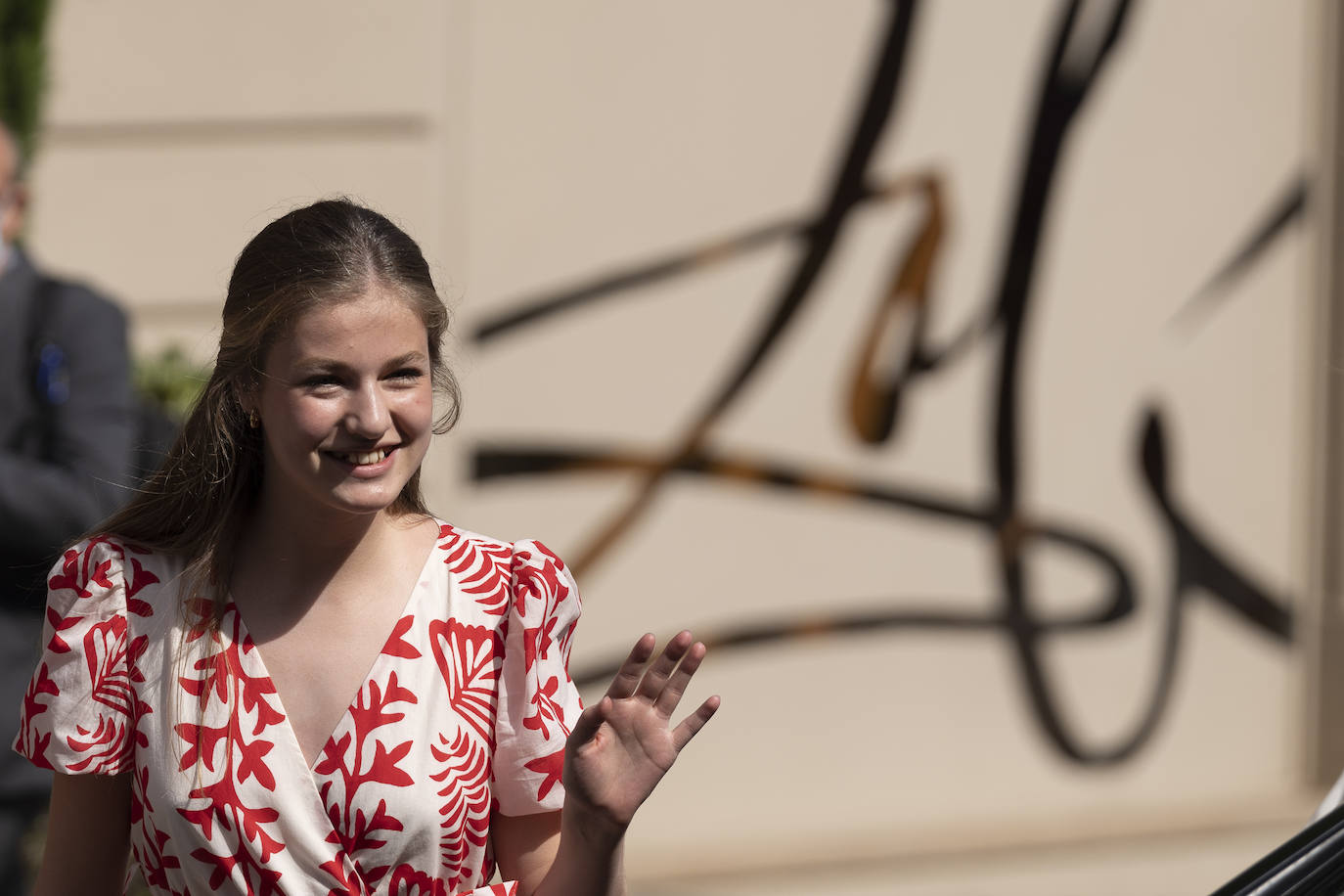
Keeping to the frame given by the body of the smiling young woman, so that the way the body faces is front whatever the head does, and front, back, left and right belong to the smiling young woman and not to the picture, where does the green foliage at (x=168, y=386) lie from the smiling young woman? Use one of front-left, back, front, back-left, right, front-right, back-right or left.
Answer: back

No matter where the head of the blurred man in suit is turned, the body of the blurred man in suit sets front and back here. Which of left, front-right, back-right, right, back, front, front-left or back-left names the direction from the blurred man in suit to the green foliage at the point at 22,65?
back

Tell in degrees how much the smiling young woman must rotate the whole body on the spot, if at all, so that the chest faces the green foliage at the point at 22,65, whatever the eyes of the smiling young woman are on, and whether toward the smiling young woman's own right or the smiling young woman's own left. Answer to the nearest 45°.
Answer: approximately 180°

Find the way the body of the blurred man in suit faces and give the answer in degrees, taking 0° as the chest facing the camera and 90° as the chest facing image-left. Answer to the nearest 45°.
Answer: approximately 0°

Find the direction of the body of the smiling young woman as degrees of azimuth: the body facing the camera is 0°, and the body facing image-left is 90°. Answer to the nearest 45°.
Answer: approximately 0°

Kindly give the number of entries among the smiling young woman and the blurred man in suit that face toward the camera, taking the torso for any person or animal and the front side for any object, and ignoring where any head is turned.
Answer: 2

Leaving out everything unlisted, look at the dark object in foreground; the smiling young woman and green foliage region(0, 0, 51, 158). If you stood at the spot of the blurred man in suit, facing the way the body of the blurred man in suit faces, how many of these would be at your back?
1

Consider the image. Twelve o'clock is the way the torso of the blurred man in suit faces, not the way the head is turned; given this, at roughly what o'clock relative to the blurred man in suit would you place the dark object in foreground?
The dark object in foreground is roughly at 11 o'clock from the blurred man in suit.

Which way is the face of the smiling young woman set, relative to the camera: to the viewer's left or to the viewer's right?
to the viewer's right

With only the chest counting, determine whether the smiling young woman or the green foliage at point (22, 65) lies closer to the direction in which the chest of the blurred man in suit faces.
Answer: the smiling young woman

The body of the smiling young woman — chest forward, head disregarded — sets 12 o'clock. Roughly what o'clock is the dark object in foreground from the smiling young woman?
The dark object in foreground is roughly at 10 o'clock from the smiling young woman.

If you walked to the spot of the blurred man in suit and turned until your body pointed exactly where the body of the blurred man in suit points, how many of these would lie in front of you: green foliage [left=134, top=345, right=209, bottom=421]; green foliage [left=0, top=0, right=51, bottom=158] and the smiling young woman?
1

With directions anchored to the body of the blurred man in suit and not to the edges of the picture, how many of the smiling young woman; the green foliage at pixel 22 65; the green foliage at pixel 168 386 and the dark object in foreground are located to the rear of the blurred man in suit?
2

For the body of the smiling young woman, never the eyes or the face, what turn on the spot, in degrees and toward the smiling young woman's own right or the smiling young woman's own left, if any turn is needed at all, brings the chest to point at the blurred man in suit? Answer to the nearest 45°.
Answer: approximately 135° to the smiling young woman's own right
